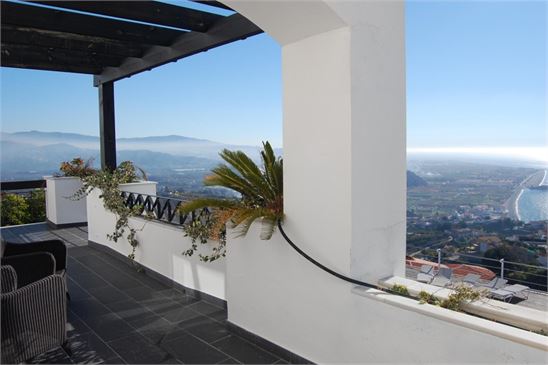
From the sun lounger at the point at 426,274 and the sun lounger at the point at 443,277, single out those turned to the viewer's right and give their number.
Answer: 0
